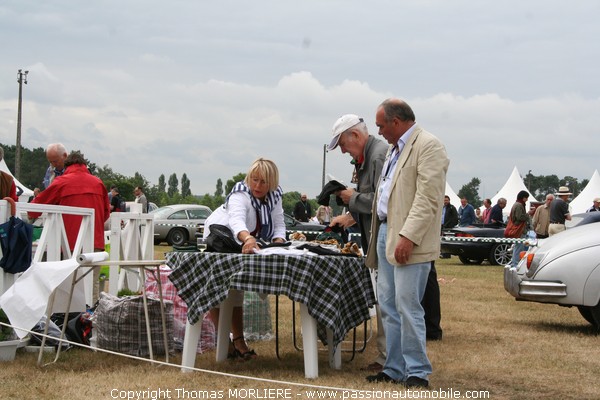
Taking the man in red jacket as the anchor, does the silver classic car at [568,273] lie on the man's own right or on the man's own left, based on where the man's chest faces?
on the man's own right

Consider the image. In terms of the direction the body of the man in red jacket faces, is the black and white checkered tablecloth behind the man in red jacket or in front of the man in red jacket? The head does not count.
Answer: behind

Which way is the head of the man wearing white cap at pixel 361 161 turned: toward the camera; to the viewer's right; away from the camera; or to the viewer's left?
to the viewer's left

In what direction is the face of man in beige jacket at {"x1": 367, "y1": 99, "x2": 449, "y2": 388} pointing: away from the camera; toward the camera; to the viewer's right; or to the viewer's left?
to the viewer's left

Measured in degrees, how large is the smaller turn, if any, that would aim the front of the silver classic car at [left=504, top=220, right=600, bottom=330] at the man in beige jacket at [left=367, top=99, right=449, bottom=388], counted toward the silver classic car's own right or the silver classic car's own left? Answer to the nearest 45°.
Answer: approximately 90° to the silver classic car's own right

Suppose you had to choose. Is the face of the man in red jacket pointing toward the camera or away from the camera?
away from the camera

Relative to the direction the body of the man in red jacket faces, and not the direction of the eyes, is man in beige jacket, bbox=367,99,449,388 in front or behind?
behind

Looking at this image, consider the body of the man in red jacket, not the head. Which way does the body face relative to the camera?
away from the camera

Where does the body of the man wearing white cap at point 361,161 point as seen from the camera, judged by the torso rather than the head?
to the viewer's left
